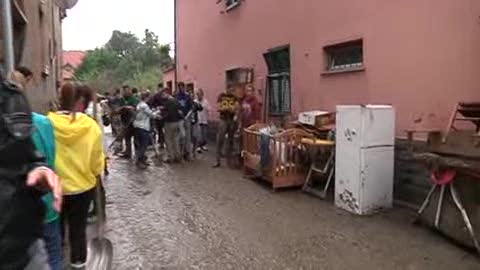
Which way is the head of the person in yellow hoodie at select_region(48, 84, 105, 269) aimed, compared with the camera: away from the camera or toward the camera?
away from the camera

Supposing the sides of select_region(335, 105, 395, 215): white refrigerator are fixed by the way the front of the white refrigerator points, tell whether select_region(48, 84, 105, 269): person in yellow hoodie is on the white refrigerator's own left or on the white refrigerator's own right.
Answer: on the white refrigerator's own right

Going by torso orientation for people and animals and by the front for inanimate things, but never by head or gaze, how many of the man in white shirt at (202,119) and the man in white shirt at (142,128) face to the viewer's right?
1

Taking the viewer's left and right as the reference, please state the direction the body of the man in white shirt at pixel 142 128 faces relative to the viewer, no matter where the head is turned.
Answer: facing to the right of the viewer

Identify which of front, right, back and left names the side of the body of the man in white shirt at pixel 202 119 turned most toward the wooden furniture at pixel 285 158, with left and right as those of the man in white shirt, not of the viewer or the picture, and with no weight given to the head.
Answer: front
